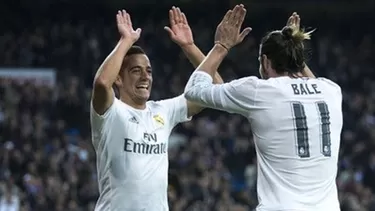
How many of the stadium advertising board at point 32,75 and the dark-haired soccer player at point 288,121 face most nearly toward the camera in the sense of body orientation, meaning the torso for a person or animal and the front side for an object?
1

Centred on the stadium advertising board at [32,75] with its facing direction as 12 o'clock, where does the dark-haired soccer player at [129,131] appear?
The dark-haired soccer player is roughly at 12 o'clock from the stadium advertising board.

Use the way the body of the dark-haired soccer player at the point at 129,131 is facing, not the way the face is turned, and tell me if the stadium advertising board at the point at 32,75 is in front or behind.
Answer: behind

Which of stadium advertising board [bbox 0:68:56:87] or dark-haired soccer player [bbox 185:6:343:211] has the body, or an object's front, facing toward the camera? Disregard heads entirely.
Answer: the stadium advertising board

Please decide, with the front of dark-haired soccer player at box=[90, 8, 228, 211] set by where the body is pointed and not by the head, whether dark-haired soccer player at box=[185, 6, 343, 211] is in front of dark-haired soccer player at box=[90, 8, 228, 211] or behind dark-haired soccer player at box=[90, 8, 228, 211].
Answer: in front

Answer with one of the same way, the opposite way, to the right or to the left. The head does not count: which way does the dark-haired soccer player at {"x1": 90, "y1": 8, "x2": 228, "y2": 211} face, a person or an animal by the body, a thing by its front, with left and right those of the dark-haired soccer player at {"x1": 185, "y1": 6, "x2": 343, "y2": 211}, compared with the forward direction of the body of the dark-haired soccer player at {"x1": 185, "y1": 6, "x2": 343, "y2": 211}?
the opposite way

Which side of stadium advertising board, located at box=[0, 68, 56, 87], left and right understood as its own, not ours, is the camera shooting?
front

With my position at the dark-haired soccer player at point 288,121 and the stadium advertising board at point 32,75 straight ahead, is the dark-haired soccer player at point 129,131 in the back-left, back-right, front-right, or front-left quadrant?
front-left

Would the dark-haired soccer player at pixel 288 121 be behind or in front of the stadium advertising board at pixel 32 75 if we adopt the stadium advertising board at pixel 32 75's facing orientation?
in front

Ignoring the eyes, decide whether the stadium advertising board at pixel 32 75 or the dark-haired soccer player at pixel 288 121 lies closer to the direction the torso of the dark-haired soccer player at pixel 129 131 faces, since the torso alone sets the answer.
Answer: the dark-haired soccer player

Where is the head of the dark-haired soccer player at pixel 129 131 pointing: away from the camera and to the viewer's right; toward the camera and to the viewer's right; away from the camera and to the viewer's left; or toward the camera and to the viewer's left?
toward the camera and to the viewer's right

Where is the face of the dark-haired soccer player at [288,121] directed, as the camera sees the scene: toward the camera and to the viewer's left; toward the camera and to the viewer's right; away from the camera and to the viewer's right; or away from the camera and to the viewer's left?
away from the camera and to the viewer's left
